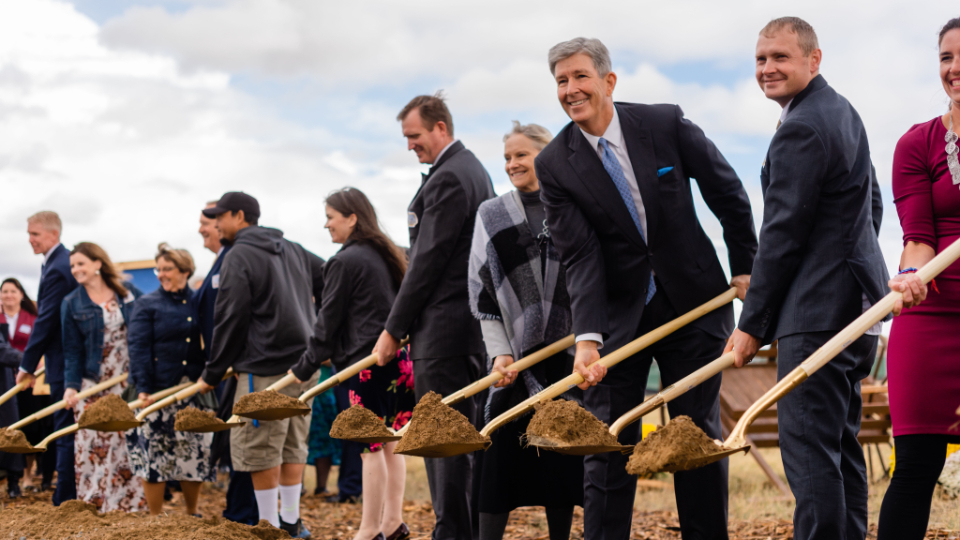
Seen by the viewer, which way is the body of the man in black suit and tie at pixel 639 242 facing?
toward the camera

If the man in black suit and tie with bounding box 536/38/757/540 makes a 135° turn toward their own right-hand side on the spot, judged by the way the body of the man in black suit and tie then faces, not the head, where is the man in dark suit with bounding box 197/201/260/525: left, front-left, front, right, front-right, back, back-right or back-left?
front

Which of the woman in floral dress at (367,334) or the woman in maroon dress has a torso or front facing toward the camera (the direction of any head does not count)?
the woman in maroon dress

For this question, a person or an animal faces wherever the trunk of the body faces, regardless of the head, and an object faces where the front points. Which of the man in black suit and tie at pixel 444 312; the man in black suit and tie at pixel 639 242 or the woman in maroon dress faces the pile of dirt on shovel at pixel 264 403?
the man in black suit and tie at pixel 444 312

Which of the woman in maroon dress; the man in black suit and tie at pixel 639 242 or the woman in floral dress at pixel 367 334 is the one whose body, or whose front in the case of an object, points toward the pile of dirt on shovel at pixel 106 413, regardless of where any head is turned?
the woman in floral dress

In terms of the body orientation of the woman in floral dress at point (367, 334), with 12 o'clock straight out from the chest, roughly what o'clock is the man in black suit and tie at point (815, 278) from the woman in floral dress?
The man in black suit and tie is roughly at 8 o'clock from the woman in floral dress.

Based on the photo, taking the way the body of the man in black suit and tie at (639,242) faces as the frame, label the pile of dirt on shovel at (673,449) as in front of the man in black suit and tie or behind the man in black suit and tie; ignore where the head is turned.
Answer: in front

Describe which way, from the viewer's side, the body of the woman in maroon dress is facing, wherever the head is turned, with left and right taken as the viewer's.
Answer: facing the viewer

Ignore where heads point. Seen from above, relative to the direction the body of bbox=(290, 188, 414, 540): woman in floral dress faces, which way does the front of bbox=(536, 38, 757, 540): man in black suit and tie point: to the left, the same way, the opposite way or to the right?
to the left

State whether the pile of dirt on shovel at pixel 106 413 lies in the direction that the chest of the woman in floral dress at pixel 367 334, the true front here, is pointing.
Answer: yes

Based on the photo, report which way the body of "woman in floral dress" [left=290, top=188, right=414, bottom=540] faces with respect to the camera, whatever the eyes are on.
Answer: to the viewer's left
